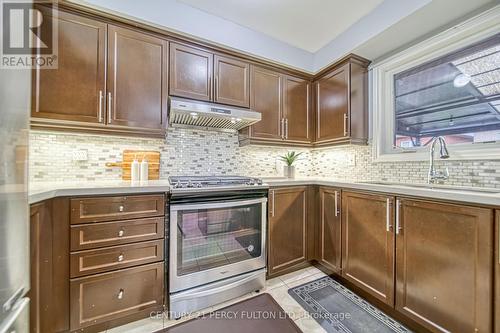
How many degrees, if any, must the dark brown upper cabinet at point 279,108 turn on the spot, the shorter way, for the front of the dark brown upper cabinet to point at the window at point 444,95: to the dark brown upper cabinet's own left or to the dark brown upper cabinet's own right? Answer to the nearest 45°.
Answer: approximately 45° to the dark brown upper cabinet's own left

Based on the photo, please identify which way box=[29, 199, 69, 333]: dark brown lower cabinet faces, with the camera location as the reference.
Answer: facing the viewer and to the right of the viewer

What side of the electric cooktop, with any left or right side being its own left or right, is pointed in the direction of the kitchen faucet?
left

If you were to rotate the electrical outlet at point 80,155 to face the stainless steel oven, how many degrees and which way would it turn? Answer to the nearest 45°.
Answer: approximately 45° to its left

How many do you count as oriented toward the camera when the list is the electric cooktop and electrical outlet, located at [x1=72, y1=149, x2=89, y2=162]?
2

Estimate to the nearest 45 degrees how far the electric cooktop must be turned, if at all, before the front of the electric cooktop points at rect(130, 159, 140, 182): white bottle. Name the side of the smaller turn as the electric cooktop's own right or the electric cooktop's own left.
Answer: approximately 90° to the electric cooktop's own right

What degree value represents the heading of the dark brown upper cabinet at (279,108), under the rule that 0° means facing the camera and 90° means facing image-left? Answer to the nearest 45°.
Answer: approximately 315°

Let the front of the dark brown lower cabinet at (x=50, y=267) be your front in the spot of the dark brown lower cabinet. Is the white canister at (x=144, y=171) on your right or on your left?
on your left

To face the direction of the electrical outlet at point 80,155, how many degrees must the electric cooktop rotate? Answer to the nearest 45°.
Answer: approximately 90° to its right

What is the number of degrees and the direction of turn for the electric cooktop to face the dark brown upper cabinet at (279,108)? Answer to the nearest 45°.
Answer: approximately 135° to its left

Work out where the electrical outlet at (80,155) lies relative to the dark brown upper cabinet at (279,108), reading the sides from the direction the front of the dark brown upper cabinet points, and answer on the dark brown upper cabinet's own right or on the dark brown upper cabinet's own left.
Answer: on the dark brown upper cabinet's own right

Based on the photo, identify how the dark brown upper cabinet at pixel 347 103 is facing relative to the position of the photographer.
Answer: facing the viewer and to the left of the viewer
